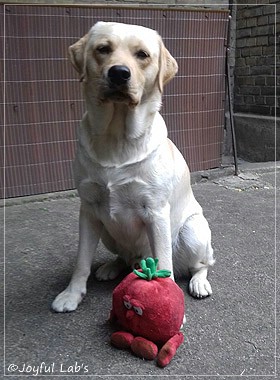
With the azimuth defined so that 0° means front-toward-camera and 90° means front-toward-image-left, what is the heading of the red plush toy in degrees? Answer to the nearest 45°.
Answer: approximately 45°
